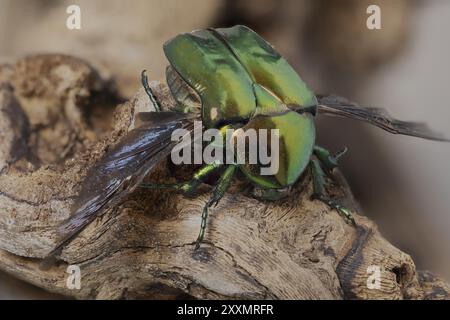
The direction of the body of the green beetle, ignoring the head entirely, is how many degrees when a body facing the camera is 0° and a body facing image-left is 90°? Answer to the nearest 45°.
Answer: approximately 315°
